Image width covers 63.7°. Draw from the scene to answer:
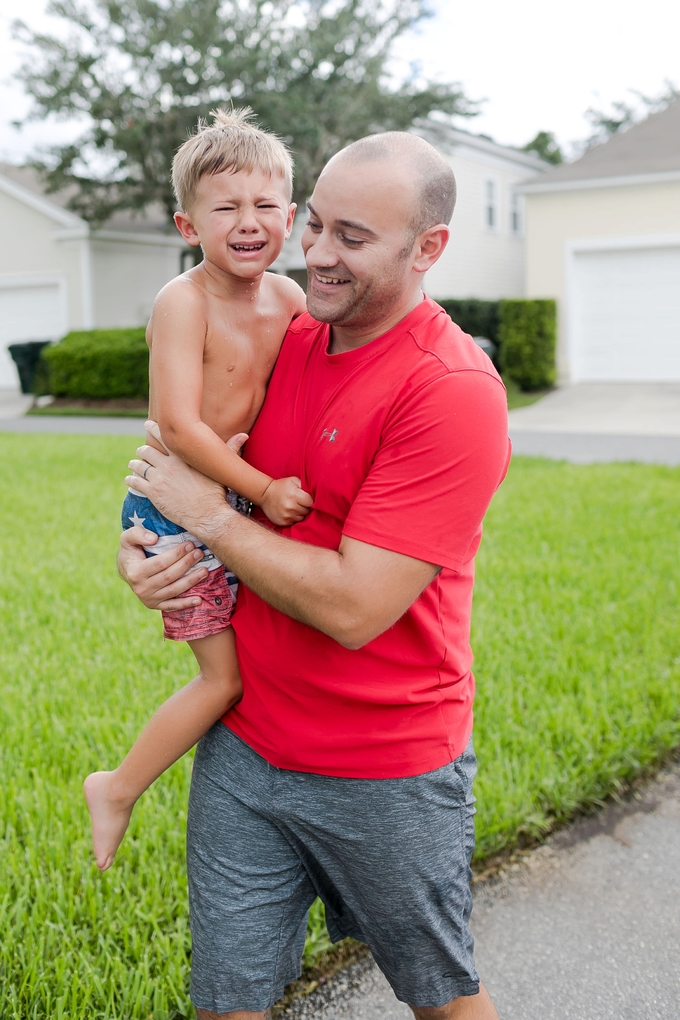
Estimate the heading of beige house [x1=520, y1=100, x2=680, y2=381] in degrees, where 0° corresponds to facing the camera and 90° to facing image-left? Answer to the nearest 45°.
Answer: approximately 0°

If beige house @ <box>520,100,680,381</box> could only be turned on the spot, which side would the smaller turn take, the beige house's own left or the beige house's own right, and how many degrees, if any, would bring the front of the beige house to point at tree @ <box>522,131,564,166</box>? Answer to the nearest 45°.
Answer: approximately 180°

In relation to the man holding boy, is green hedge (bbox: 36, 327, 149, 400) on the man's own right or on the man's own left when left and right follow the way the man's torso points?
on the man's own right

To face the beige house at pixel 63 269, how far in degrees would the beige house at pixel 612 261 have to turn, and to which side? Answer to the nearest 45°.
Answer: approximately 90° to its right

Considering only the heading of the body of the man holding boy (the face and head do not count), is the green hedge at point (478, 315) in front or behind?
behind

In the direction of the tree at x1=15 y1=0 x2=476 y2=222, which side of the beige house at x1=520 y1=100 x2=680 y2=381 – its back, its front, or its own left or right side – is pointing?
right

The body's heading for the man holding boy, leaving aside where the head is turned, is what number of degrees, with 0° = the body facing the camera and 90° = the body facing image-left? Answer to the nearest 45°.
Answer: approximately 45°

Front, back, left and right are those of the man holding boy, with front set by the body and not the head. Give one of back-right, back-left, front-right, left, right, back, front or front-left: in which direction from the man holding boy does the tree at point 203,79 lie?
back-right
